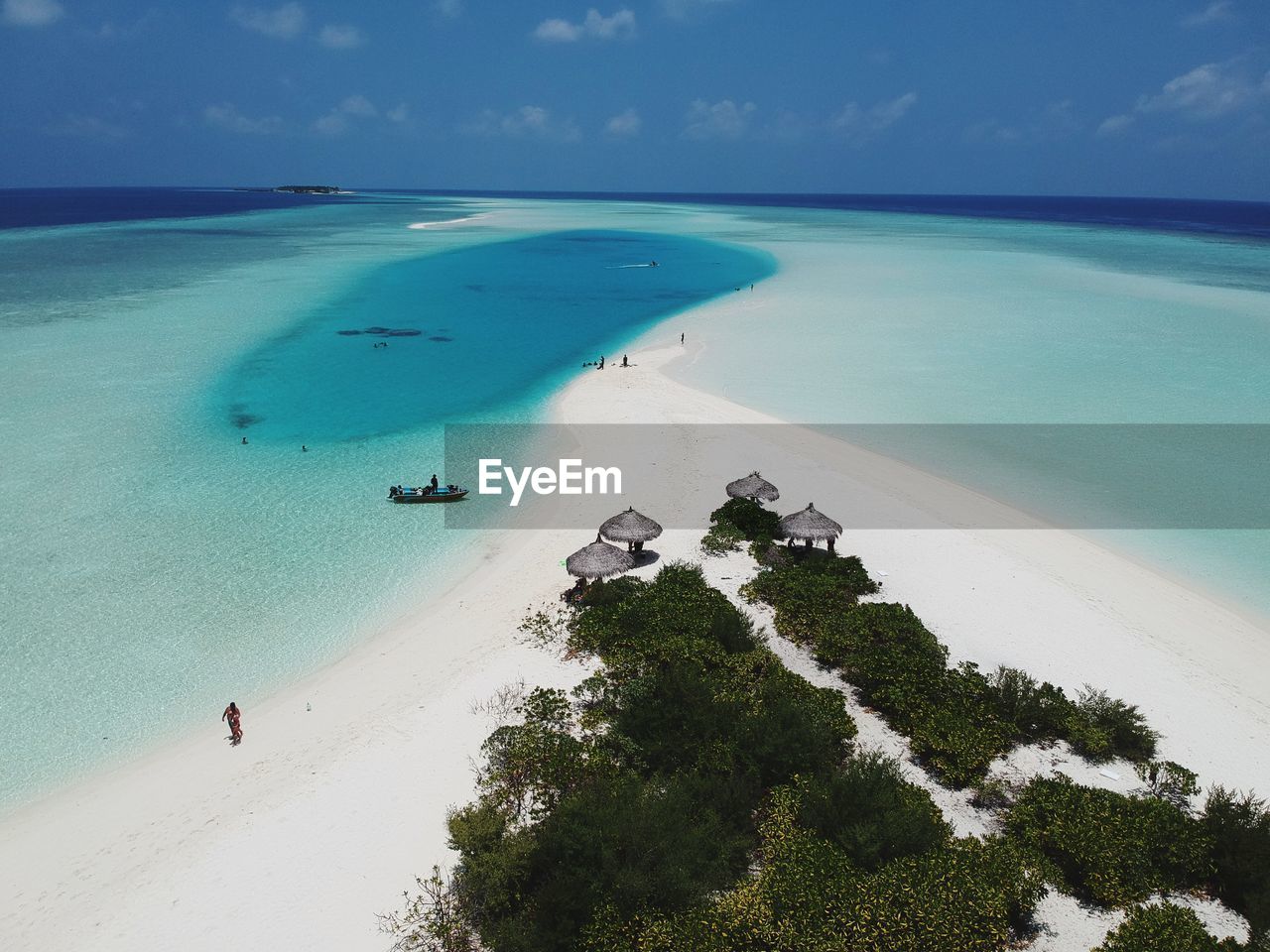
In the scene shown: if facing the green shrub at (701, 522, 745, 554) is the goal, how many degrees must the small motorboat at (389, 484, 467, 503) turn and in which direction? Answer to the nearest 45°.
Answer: approximately 45° to its right

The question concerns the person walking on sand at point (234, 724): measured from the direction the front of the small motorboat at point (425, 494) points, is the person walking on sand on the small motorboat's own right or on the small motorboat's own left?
on the small motorboat's own right

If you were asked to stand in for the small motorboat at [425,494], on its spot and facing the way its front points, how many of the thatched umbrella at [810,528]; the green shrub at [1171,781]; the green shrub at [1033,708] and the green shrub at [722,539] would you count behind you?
0

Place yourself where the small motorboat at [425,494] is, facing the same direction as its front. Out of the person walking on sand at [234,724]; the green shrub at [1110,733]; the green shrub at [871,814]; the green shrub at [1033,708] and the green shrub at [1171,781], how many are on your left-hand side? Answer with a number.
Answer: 0

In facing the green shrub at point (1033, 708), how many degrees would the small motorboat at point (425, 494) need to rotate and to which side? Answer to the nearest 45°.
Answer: approximately 45° to its right

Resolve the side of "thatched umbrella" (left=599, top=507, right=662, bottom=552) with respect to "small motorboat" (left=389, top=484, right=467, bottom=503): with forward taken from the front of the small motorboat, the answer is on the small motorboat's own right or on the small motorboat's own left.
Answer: on the small motorboat's own right

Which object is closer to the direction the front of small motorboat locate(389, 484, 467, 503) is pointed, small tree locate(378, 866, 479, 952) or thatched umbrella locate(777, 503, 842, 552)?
the thatched umbrella

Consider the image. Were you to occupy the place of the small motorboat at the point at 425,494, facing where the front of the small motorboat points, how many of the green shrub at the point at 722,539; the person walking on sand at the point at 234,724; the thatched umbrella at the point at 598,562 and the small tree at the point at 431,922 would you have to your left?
0

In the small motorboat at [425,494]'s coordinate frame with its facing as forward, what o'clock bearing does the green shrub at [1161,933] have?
The green shrub is roughly at 2 o'clock from the small motorboat.

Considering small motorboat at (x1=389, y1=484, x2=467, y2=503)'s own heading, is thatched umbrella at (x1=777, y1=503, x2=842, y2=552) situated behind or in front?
in front

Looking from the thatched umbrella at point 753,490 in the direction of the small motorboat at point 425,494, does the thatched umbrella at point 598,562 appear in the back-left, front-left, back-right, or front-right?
front-left

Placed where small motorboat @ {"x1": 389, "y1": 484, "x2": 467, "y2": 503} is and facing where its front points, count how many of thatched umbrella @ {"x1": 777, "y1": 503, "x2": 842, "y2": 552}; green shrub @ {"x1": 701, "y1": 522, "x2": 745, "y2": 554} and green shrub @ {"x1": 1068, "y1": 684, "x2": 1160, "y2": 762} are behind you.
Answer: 0

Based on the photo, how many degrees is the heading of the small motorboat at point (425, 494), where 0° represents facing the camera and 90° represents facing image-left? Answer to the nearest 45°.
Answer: approximately 270°

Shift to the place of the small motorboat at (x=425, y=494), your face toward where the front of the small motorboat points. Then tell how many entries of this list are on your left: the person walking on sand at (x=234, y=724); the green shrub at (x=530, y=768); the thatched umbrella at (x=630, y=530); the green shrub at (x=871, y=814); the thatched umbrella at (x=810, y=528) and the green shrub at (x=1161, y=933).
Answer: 0

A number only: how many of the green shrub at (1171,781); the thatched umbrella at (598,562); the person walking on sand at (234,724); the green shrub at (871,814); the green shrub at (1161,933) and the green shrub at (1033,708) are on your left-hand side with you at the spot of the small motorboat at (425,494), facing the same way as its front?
0

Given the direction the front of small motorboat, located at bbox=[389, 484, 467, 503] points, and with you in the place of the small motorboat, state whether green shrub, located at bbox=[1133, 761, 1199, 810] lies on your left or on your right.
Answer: on your right

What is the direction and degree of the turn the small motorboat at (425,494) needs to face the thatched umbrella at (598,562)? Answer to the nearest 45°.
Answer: approximately 45° to its right

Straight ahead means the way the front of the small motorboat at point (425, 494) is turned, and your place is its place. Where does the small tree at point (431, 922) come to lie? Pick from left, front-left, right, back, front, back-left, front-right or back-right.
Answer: right
